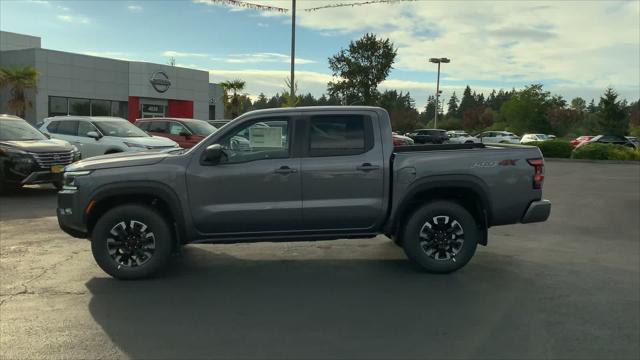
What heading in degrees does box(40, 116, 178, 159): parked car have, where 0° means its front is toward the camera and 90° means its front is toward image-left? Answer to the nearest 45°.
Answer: approximately 315°

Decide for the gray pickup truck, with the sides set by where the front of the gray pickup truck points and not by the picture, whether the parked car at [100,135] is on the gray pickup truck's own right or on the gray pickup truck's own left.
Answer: on the gray pickup truck's own right

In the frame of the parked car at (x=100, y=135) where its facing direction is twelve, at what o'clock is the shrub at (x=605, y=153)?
The shrub is roughly at 10 o'clock from the parked car.

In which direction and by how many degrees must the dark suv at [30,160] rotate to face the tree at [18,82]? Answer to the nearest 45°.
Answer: approximately 135° to its left

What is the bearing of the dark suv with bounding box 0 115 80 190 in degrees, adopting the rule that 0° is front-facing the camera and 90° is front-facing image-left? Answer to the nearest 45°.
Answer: approximately 315°

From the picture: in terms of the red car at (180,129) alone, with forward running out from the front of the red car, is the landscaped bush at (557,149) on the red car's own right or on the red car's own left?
on the red car's own left

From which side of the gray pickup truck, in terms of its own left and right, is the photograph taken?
left
